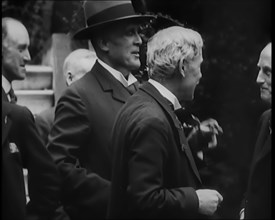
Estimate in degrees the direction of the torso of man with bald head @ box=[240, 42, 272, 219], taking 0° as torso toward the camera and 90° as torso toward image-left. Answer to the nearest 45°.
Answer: approximately 45°

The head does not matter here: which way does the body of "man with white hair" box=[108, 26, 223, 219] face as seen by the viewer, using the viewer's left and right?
facing to the right of the viewer

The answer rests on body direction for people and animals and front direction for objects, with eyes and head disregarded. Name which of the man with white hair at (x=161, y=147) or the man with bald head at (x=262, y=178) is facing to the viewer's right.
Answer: the man with white hair at (x=161, y=147)

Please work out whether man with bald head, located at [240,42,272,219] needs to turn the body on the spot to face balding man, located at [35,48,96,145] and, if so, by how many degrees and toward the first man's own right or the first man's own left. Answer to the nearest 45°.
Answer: approximately 90° to the first man's own right

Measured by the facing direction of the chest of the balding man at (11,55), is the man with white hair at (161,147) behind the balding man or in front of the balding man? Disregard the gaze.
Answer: in front

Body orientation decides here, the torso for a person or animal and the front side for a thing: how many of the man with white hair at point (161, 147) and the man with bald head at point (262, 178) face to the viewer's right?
1

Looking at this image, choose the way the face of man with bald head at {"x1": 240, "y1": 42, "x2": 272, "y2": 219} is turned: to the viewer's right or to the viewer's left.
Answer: to the viewer's left

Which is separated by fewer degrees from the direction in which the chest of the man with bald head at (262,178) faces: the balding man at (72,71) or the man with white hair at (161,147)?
the man with white hair

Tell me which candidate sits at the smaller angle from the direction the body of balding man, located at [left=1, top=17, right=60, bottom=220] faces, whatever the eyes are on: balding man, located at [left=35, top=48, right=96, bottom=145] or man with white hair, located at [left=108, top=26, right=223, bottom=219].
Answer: the man with white hair
